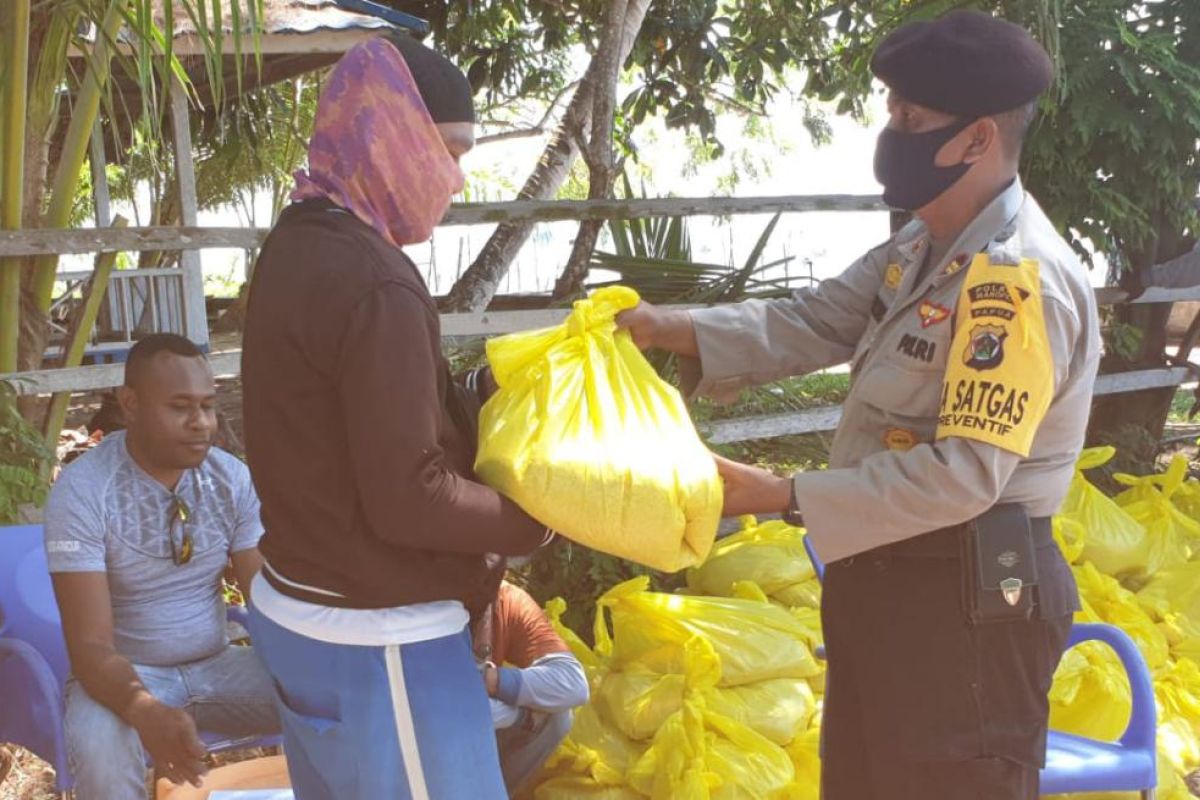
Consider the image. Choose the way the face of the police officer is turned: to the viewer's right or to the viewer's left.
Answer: to the viewer's left

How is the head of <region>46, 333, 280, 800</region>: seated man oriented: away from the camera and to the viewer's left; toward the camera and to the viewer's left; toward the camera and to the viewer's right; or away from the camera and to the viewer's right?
toward the camera and to the viewer's right

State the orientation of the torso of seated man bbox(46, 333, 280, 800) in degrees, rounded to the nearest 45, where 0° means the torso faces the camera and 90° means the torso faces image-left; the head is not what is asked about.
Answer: approximately 315°

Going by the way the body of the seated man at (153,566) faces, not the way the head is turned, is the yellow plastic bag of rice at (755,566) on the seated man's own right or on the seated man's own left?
on the seated man's own left

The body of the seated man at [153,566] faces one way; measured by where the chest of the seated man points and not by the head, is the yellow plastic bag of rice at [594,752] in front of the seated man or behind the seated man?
in front

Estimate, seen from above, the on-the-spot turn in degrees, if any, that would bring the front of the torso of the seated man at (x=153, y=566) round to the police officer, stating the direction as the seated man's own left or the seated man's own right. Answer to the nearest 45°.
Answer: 0° — they already face them

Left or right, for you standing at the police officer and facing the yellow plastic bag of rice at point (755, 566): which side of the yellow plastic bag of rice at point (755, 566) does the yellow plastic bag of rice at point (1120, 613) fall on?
right
